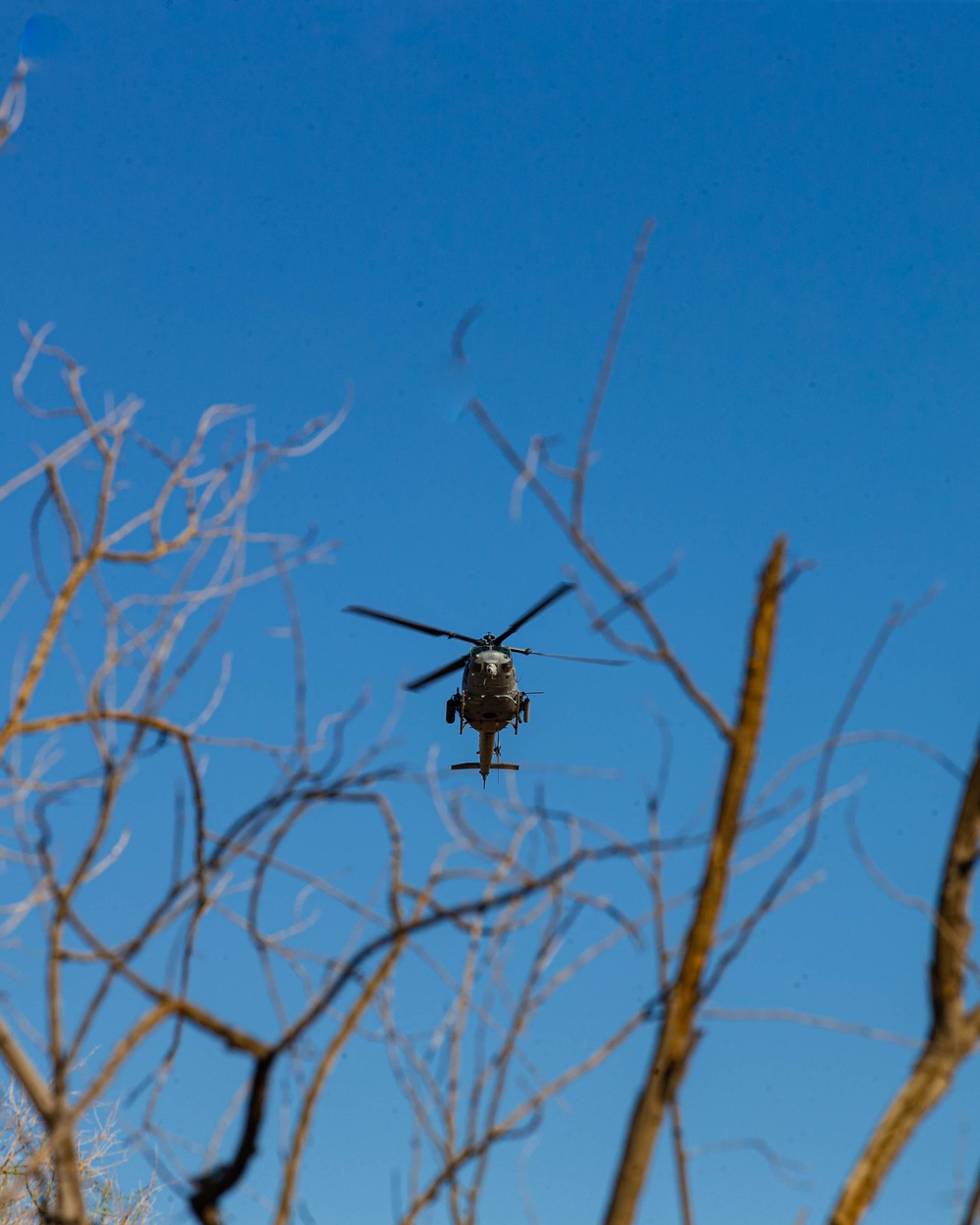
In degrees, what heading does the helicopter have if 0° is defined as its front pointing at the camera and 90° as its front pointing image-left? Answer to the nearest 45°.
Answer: approximately 0°
